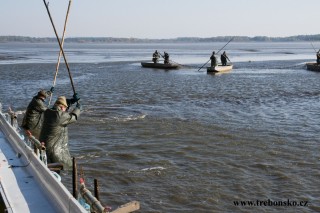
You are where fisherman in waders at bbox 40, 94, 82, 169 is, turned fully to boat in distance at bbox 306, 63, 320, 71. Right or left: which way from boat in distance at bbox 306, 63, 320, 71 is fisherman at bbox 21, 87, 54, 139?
left

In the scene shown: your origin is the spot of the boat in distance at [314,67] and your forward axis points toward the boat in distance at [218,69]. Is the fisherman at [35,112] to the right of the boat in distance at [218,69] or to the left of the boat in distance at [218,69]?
left

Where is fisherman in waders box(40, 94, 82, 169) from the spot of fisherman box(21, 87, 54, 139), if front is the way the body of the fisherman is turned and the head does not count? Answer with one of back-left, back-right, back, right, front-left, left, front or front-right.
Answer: right

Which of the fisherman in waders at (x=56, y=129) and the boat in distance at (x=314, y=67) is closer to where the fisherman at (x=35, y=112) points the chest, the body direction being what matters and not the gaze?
the boat in distance

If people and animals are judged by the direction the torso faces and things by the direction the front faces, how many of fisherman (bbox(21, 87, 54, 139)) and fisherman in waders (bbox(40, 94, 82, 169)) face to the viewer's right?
2

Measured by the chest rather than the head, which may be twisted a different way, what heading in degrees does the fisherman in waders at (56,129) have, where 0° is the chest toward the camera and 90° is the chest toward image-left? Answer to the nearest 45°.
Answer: approximately 270°

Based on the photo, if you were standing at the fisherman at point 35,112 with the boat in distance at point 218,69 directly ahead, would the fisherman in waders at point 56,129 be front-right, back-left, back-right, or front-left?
back-right

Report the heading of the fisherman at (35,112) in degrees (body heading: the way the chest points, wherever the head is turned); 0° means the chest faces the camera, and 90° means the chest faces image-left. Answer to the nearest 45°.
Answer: approximately 270°
